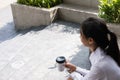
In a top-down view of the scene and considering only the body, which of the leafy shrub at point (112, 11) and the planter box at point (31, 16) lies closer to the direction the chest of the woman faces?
the planter box

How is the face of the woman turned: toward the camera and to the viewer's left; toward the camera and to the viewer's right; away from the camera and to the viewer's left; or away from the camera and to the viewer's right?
away from the camera and to the viewer's left

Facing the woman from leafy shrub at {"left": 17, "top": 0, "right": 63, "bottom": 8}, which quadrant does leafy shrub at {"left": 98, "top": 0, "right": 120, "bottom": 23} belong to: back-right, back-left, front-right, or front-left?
front-left

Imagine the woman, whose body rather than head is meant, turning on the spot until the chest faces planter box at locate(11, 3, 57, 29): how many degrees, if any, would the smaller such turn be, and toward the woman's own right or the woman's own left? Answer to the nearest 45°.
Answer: approximately 45° to the woman's own right

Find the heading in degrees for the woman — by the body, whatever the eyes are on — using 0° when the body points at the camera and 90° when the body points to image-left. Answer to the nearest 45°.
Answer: approximately 90°

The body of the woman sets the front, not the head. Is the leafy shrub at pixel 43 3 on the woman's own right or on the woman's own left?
on the woman's own right

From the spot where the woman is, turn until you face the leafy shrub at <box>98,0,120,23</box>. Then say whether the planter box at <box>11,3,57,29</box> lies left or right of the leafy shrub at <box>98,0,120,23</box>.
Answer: left

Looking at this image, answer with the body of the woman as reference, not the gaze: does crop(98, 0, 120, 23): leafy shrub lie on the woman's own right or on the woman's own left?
on the woman's own right
